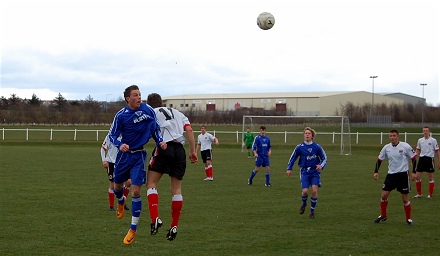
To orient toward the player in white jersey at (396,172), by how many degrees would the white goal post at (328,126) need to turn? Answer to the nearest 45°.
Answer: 0° — it already faces them

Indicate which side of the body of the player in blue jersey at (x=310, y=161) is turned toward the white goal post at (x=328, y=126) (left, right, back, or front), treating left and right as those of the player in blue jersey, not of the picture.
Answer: back

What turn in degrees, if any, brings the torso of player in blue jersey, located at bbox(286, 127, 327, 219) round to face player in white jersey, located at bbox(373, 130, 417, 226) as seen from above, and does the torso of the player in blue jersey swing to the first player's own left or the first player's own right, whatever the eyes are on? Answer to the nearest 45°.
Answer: approximately 90° to the first player's own left

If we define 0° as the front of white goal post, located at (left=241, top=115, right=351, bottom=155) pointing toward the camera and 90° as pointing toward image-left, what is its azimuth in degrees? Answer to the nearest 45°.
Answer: approximately 0°

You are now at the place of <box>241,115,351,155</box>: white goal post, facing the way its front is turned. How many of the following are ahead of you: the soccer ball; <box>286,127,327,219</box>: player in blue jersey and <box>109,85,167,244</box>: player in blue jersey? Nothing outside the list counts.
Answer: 3

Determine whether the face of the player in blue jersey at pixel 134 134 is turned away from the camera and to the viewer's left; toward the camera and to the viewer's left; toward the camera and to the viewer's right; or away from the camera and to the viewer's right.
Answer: toward the camera and to the viewer's right

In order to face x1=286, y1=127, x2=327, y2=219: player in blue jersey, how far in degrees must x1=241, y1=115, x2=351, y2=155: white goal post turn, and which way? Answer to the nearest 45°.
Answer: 0° — it already faces them

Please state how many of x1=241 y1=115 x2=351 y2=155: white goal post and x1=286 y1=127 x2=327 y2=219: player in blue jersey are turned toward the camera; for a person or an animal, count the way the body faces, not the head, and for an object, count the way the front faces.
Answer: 2

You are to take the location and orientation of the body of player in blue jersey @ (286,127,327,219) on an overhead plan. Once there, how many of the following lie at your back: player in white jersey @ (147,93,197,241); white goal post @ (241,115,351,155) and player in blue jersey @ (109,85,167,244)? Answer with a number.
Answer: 1
